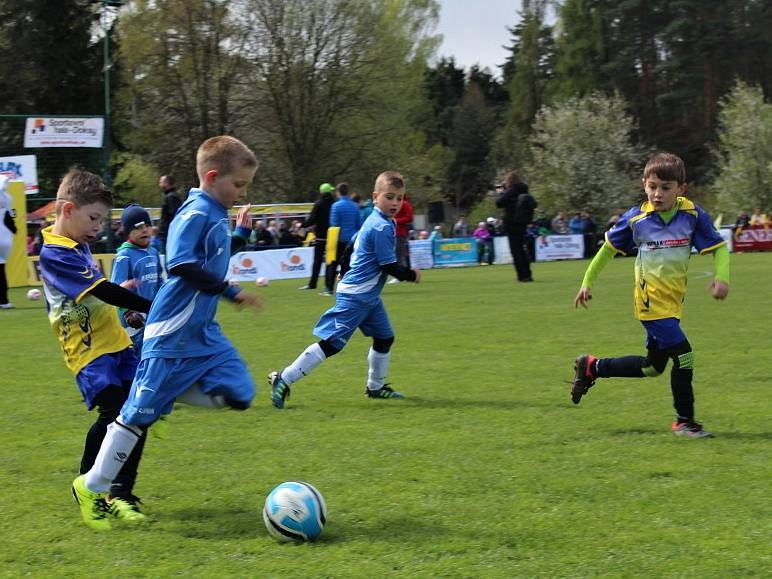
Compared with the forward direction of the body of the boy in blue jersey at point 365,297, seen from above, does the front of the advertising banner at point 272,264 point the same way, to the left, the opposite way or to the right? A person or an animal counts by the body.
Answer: to the right

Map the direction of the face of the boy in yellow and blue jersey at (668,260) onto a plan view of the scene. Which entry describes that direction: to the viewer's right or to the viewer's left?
to the viewer's left

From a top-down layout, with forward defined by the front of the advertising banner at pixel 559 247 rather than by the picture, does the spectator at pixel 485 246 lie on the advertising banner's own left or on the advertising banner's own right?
on the advertising banner's own right

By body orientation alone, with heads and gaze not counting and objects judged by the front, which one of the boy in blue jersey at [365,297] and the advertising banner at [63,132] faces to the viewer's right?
the boy in blue jersey

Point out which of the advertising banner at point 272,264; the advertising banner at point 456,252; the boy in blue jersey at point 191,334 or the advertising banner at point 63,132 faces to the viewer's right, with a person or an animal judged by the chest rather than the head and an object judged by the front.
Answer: the boy in blue jersey

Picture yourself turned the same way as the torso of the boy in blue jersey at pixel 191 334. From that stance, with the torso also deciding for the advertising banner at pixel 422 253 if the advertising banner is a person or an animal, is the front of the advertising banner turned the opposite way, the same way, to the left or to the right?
to the right

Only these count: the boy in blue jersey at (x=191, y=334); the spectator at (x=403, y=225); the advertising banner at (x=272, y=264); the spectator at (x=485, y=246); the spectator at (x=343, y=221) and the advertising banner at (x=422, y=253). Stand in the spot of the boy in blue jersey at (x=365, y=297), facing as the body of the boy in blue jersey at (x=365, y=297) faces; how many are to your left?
5

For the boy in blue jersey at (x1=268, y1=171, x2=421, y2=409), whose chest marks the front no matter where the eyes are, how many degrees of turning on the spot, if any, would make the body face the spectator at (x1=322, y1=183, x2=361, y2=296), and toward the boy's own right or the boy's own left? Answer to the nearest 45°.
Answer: approximately 90° to the boy's own left

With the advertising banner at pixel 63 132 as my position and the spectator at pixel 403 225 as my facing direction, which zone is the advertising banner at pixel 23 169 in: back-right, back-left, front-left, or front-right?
back-right

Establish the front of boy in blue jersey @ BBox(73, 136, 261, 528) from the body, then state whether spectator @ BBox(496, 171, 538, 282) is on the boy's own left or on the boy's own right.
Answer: on the boy's own left
